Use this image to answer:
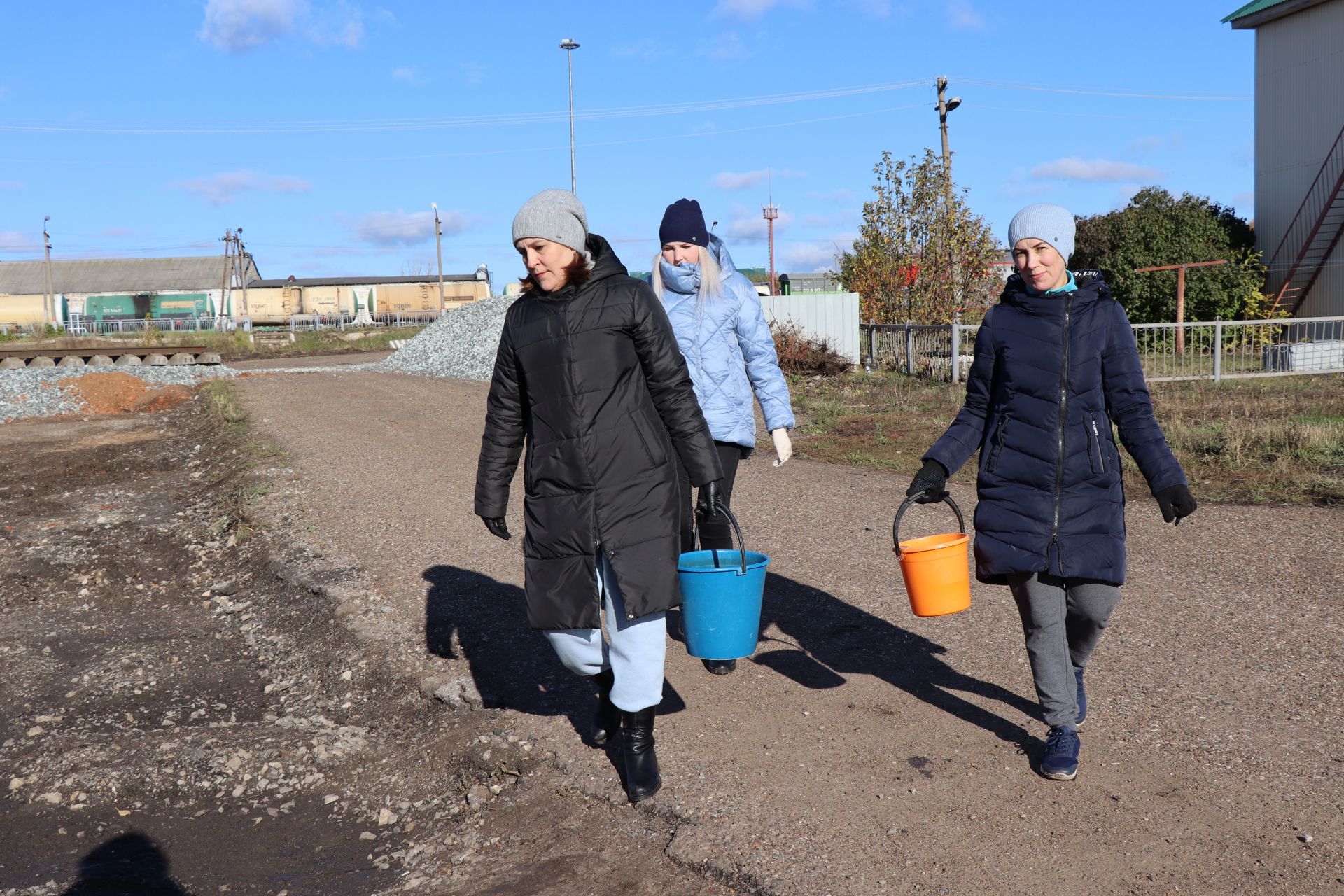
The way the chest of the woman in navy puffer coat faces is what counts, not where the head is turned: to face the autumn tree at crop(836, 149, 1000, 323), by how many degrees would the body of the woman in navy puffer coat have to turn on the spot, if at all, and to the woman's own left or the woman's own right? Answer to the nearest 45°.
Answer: approximately 180°

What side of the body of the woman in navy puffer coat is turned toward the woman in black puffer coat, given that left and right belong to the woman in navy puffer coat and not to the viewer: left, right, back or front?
right

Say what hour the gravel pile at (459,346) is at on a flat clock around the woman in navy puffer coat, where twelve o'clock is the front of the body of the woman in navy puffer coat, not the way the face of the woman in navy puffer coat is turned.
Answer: The gravel pile is roughly at 5 o'clock from the woman in navy puffer coat.

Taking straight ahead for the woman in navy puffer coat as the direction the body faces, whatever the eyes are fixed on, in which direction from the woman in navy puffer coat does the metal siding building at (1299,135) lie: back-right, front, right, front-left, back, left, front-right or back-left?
back

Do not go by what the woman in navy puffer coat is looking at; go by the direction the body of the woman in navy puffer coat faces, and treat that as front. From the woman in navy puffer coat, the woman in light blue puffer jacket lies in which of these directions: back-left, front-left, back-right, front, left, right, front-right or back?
back-right

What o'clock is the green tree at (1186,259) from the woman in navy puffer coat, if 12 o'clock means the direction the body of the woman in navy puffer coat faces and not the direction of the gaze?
The green tree is roughly at 6 o'clock from the woman in navy puffer coat.

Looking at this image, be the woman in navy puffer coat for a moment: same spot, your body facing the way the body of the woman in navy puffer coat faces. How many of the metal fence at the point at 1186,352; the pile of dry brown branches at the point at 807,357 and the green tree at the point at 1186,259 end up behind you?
3

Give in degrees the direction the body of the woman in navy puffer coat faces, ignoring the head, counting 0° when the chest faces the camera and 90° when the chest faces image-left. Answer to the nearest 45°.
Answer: approximately 0°

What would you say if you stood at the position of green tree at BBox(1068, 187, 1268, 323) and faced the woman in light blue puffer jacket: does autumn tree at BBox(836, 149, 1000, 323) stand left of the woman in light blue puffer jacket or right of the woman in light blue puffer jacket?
right

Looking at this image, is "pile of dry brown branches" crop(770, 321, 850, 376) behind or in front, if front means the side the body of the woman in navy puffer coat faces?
behind
